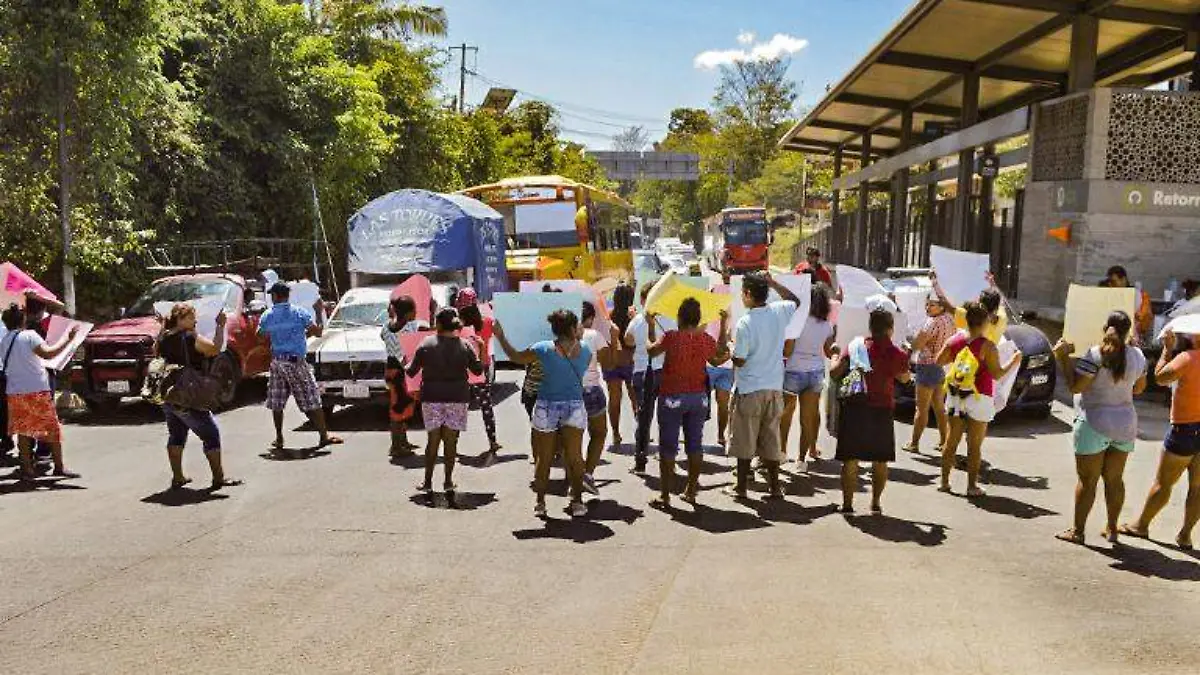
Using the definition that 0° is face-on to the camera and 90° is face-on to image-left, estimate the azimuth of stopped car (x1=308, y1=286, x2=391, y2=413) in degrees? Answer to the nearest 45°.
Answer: approximately 0°

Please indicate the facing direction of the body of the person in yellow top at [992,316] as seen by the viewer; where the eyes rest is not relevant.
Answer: away from the camera

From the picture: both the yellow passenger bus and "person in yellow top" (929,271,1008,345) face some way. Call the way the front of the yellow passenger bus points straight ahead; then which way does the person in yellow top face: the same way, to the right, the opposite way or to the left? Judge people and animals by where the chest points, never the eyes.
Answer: the opposite way

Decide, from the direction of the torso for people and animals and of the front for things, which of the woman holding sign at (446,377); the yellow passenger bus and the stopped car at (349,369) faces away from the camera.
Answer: the woman holding sign

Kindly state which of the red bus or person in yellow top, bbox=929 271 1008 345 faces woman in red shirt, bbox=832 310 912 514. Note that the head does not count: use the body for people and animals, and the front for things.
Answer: the red bus

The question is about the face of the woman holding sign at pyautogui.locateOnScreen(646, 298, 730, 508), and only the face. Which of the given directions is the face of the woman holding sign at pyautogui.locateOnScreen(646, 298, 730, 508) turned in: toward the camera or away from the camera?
away from the camera

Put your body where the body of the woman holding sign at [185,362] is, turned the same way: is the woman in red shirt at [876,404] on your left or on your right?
on your right

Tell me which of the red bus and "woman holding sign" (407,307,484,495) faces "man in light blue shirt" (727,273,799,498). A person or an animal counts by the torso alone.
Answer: the red bus

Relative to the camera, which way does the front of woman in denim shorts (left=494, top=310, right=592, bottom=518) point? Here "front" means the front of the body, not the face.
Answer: away from the camera

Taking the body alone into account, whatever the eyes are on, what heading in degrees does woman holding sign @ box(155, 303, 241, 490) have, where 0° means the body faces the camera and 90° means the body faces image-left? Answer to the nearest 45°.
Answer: approximately 225°

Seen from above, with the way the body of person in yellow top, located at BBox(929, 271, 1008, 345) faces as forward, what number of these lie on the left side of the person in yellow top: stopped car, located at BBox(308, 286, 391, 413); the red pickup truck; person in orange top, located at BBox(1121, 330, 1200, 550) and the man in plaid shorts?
3

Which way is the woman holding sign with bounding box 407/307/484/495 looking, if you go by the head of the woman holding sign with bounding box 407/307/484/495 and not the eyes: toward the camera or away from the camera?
away from the camera
